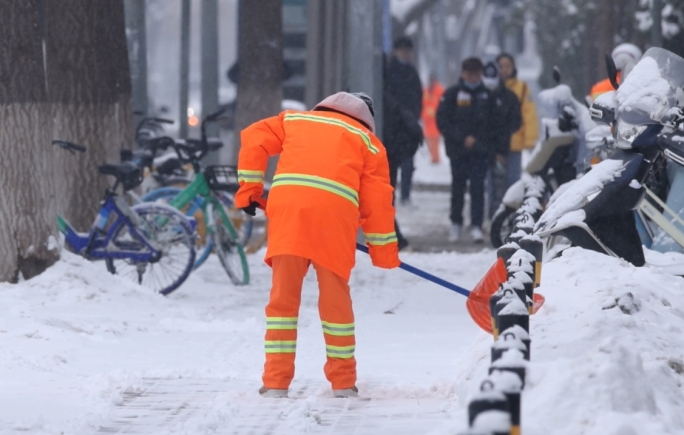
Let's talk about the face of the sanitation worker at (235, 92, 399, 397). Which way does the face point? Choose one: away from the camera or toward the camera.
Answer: away from the camera

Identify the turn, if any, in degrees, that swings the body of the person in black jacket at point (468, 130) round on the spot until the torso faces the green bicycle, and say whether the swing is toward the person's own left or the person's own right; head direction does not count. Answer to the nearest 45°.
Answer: approximately 45° to the person's own right

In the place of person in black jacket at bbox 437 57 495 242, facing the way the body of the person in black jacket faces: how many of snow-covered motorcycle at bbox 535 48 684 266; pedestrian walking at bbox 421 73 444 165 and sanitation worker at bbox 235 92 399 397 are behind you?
1

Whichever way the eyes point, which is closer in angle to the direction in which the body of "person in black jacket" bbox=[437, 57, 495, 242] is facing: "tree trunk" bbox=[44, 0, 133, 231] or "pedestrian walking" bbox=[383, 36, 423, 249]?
the tree trunk

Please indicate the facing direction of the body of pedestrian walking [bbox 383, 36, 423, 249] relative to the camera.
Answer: toward the camera

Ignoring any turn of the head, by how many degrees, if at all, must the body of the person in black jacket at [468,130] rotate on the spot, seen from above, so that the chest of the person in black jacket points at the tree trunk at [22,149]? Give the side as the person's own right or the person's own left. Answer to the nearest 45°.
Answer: approximately 45° to the person's own right

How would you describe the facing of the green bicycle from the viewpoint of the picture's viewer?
facing the viewer and to the right of the viewer

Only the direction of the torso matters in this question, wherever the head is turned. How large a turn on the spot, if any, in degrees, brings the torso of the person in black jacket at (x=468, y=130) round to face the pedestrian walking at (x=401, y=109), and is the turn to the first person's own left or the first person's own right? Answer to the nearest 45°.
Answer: approximately 90° to the first person's own right

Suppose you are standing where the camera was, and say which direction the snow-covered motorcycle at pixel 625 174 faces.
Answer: facing the viewer and to the left of the viewer

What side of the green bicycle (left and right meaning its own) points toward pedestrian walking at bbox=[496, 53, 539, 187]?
left

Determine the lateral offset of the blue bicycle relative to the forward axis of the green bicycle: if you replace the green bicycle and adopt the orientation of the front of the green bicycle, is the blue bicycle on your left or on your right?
on your right
